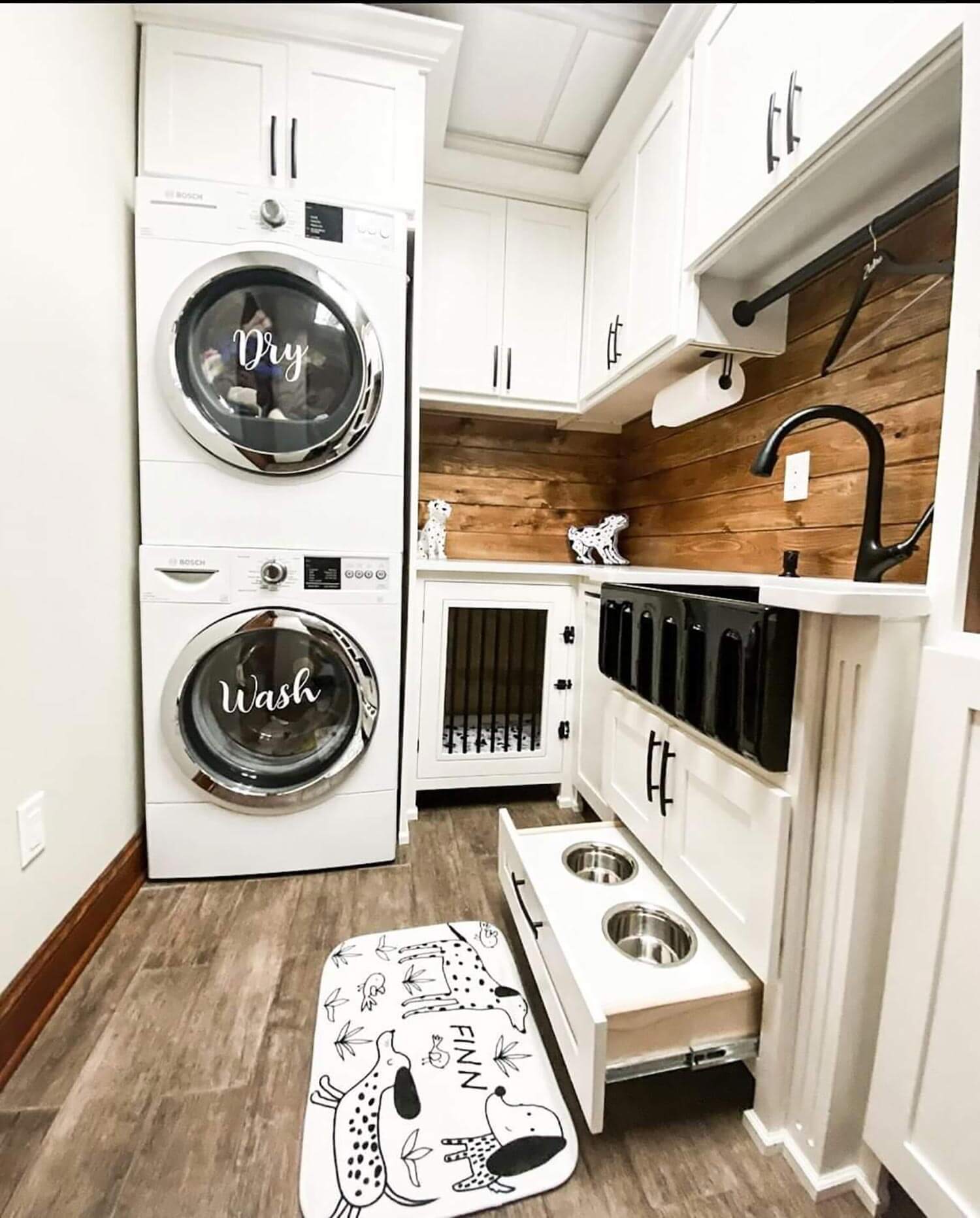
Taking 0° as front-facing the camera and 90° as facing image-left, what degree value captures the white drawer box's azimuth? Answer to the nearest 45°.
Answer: approximately 90°

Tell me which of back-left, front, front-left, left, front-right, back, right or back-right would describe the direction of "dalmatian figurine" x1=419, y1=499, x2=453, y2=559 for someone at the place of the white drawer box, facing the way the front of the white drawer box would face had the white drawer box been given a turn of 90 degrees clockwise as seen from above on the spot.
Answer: front-left

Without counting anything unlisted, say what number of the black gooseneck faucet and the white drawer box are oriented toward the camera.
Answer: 0

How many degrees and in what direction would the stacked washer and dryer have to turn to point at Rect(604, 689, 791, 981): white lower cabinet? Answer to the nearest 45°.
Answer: approximately 45° to its left

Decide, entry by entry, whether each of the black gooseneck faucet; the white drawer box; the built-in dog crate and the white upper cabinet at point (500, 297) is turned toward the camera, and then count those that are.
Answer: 2

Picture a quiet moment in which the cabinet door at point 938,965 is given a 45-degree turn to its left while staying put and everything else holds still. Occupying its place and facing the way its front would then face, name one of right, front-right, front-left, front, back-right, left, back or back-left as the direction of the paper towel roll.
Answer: back-right

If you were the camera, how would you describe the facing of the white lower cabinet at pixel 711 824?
facing the viewer and to the left of the viewer

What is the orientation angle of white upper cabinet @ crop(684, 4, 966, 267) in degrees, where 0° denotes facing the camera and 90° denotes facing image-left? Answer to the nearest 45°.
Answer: approximately 45°

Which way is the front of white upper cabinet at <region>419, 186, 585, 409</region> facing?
toward the camera
